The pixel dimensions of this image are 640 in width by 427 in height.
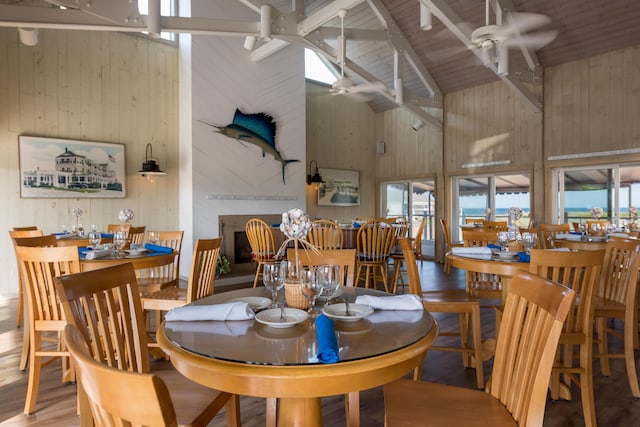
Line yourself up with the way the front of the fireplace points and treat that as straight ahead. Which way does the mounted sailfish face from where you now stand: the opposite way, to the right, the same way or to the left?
to the right

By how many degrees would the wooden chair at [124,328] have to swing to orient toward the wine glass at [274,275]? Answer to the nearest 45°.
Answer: approximately 45° to its left

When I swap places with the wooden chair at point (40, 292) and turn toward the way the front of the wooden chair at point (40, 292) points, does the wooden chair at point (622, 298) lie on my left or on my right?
on my right

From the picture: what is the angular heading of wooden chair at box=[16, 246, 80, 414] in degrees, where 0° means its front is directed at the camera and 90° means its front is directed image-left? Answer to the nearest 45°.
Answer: approximately 225°

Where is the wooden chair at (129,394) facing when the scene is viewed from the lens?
facing away from the viewer and to the right of the viewer

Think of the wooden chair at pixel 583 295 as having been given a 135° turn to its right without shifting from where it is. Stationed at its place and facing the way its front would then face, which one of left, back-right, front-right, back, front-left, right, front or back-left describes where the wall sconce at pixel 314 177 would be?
back

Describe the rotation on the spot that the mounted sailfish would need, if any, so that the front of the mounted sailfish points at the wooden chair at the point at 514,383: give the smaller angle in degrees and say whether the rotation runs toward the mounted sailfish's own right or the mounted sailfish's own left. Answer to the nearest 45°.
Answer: approximately 90° to the mounted sailfish's own left

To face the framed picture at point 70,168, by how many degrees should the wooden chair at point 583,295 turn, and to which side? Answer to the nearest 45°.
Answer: approximately 90° to its left

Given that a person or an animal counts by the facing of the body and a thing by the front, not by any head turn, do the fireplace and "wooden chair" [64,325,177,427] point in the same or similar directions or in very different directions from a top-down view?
very different directions

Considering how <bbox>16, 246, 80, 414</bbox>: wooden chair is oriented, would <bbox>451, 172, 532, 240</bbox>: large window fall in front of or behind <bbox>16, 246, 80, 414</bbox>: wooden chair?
in front

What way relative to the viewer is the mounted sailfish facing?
to the viewer's left

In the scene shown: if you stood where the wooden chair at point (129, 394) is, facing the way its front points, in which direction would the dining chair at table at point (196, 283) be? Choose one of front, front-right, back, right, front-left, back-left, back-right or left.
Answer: front-left

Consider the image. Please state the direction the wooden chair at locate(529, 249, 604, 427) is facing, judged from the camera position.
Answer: facing away from the viewer

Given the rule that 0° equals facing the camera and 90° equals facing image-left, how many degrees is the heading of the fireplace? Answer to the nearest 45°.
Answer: approximately 0°

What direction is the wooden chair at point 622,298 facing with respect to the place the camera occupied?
facing away from the viewer and to the left of the viewer

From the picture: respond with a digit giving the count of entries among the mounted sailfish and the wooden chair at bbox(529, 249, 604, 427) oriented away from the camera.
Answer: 1

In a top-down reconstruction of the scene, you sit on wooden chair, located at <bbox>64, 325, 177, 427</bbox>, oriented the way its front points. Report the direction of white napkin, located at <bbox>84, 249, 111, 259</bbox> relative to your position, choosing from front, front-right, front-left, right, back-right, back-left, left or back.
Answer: front-left

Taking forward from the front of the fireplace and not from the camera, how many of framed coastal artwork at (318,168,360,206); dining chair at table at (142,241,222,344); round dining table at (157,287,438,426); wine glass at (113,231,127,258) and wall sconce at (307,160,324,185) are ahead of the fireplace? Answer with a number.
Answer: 3
